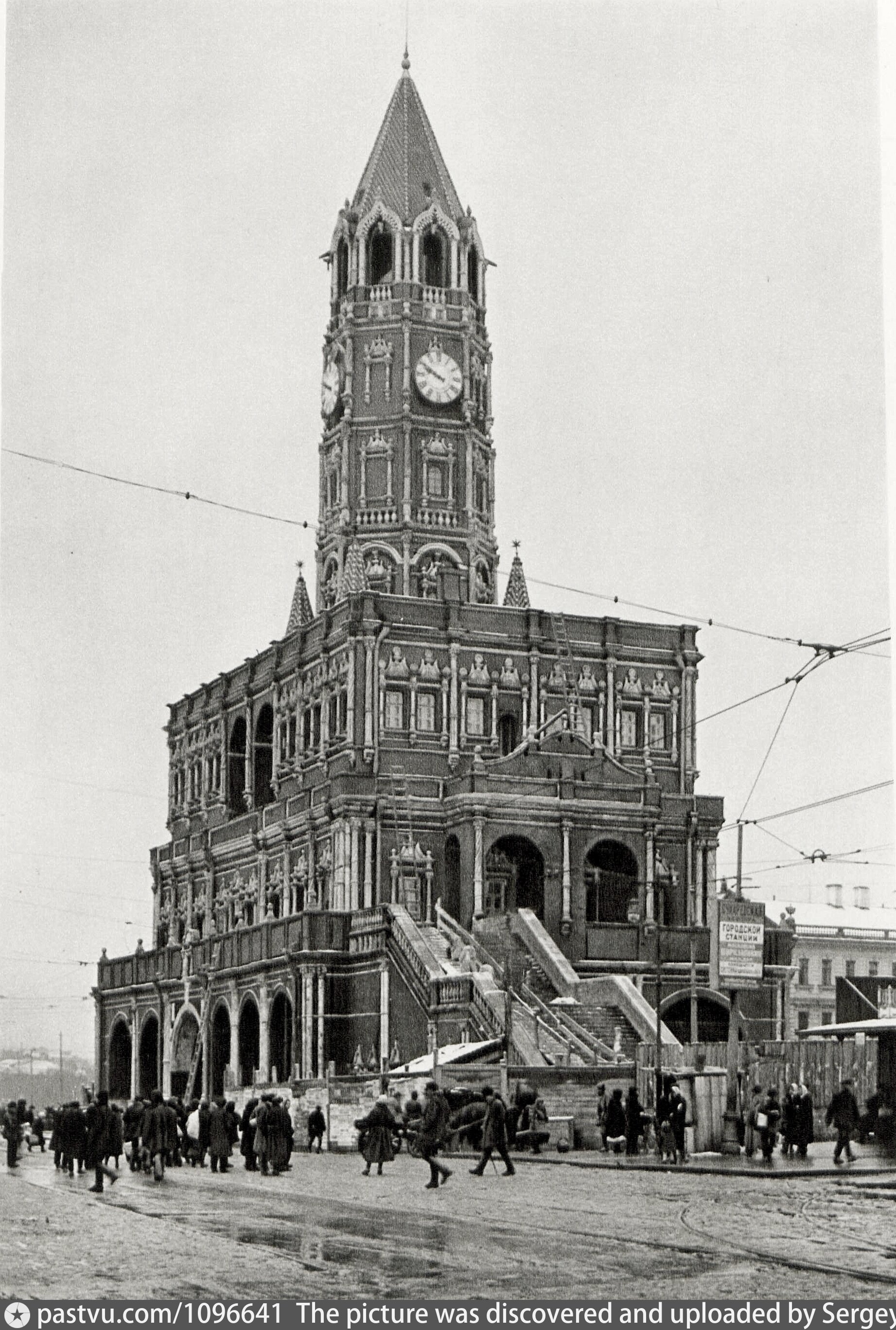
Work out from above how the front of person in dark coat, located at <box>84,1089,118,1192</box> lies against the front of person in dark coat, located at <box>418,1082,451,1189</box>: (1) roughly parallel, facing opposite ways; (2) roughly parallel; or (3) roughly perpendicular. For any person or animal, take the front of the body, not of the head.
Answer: roughly parallel

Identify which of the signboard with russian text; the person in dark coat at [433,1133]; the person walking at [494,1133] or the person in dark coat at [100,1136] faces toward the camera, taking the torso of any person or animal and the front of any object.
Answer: the signboard with russian text

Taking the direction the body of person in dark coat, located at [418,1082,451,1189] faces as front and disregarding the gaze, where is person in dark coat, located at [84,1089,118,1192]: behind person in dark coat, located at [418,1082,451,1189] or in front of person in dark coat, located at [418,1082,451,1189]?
in front

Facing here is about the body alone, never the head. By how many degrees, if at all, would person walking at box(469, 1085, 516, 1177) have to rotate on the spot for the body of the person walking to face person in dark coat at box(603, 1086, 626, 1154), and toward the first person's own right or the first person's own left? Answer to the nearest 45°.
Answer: approximately 90° to the first person's own right

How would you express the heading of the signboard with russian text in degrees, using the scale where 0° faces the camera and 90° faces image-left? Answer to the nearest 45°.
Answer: approximately 0°

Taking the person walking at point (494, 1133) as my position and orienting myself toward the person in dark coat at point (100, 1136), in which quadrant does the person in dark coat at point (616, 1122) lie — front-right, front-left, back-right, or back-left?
back-right

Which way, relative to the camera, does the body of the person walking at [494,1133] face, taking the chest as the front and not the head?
to the viewer's left

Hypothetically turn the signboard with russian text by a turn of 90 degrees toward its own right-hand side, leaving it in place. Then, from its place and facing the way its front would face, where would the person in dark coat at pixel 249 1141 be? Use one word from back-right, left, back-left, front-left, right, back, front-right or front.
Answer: front

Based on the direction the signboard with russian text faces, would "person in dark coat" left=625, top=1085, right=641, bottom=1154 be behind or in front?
behind

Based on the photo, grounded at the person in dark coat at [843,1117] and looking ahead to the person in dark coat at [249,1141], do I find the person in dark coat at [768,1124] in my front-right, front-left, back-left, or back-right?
front-right
